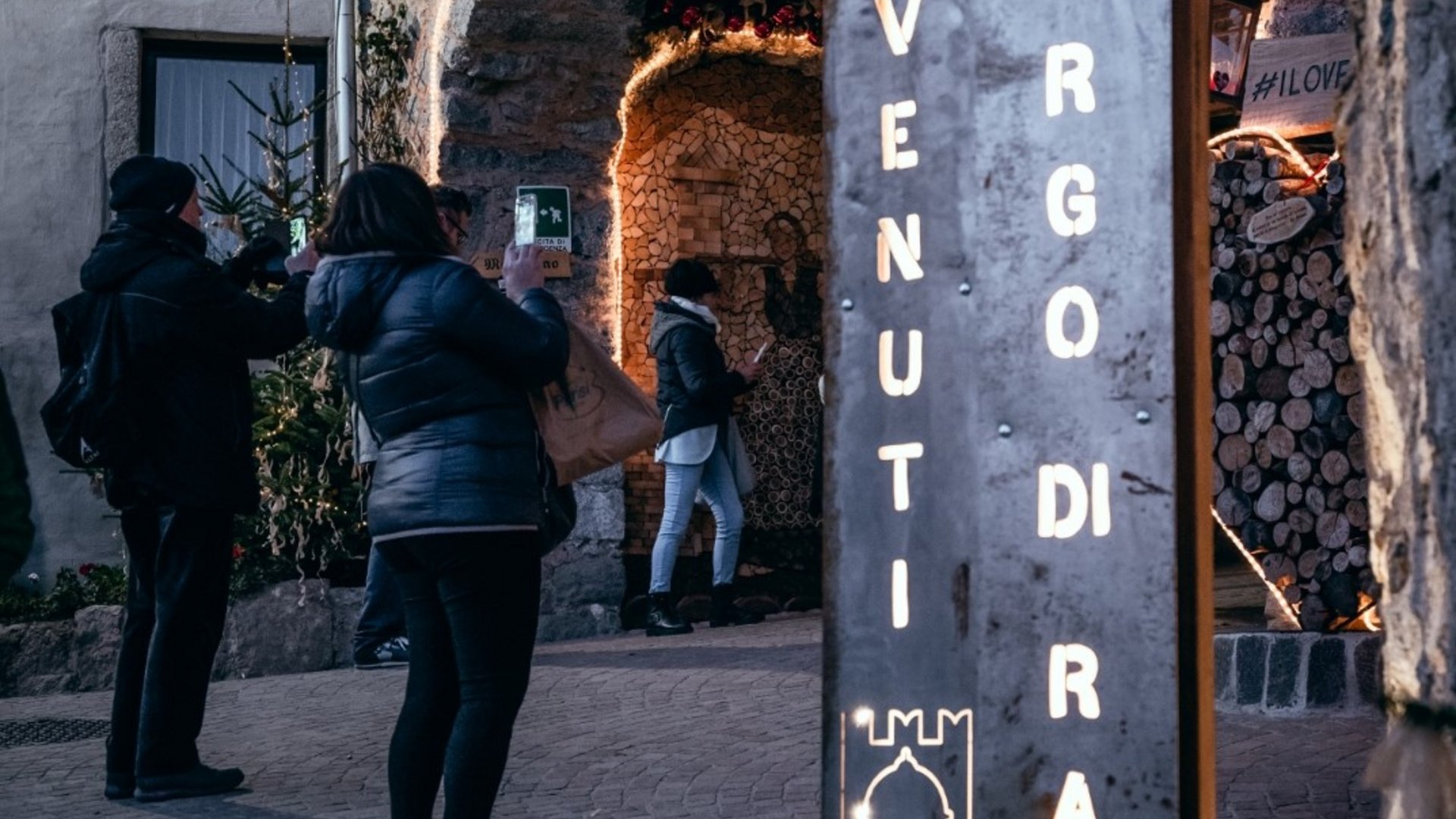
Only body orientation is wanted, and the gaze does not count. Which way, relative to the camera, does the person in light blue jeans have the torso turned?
to the viewer's right

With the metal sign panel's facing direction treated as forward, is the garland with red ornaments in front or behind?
behind

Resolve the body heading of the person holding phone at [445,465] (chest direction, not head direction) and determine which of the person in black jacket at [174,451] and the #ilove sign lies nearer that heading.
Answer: the #ilove sign

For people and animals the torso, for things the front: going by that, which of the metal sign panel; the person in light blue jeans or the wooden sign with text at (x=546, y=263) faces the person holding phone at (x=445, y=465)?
the wooden sign with text

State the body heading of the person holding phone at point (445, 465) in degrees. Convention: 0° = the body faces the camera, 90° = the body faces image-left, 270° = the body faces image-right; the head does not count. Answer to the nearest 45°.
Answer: approximately 225°

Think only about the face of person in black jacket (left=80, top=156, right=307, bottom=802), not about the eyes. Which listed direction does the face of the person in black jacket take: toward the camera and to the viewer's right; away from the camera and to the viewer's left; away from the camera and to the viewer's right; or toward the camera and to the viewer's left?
away from the camera and to the viewer's right

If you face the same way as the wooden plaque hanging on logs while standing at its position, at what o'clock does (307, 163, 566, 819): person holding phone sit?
The person holding phone is roughly at 1 o'clock from the wooden plaque hanging on logs.

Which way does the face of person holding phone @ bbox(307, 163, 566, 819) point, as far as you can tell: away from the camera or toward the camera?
away from the camera
